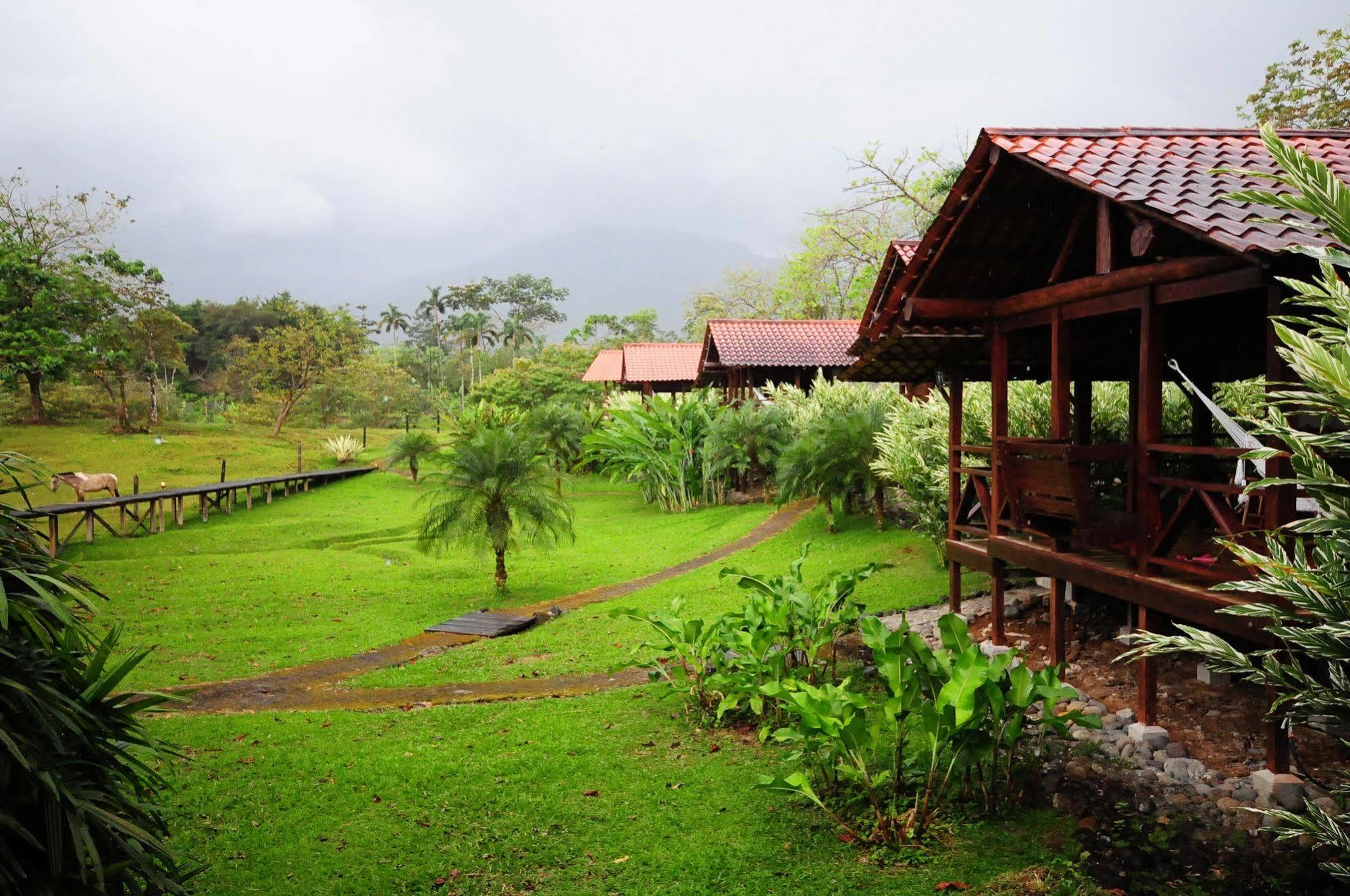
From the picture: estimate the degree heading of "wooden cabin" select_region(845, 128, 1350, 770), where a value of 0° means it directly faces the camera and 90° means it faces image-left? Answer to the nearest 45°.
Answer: approximately 45°

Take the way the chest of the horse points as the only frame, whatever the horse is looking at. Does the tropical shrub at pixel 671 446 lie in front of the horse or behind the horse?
behind

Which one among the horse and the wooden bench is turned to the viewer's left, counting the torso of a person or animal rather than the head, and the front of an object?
the horse

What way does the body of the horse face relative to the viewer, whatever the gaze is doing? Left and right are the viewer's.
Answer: facing to the left of the viewer

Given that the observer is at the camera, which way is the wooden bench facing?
facing away from the viewer and to the right of the viewer

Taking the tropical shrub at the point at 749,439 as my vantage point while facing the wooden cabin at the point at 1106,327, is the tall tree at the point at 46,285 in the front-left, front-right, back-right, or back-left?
back-right
